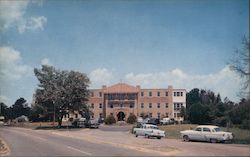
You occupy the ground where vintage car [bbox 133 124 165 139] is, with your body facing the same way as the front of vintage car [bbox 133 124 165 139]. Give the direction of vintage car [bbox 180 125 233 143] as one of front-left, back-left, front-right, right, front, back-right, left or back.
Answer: back

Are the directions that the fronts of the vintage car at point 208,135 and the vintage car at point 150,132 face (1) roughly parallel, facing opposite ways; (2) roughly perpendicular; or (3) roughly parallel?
roughly parallel

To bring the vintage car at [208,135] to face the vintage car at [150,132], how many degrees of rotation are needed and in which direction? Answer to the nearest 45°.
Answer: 0° — it already faces it

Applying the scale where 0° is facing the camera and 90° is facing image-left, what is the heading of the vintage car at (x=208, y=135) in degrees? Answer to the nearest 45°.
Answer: approximately 135°
